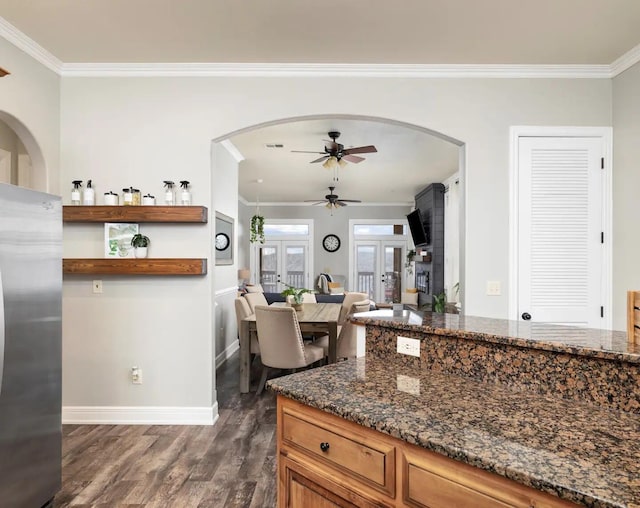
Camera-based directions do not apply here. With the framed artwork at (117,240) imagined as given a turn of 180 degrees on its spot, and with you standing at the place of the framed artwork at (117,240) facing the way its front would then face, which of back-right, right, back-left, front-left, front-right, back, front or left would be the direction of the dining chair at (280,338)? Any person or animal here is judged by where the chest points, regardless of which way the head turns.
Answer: right

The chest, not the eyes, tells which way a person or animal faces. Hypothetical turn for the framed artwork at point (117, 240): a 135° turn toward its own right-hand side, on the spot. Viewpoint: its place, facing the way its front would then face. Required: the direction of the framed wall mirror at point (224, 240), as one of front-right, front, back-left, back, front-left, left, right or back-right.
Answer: right

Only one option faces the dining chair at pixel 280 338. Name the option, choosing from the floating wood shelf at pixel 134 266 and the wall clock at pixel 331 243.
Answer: the wall clock

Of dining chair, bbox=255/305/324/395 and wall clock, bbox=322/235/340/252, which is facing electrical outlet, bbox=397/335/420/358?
the wall clock

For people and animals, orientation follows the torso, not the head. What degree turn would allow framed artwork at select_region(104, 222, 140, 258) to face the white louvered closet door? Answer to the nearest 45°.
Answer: approximately 45° to its left

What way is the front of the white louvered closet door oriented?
toward the camera

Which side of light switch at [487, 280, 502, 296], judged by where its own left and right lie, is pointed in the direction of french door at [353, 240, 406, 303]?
back

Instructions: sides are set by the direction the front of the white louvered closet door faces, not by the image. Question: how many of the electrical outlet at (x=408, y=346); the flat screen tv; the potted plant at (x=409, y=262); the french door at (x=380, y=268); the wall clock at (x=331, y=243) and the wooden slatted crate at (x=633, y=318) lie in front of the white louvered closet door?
2

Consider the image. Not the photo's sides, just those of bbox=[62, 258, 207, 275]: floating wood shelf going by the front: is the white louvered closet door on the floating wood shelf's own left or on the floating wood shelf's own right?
on the floating wood shelf's own left

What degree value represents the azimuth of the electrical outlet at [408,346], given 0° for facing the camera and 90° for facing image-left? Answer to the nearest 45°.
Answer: approximately 45°

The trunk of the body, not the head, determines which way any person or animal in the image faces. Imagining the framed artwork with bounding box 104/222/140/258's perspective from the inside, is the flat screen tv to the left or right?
on its left

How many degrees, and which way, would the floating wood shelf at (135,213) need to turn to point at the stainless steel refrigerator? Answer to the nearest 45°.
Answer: approximately 45° to its right

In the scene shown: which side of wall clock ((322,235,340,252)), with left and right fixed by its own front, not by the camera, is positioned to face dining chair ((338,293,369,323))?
front

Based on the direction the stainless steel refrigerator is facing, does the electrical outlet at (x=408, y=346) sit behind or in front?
in front

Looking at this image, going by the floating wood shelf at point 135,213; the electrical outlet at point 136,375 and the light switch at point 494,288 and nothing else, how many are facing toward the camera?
3

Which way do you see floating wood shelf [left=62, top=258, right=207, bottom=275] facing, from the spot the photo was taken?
facing the viewer

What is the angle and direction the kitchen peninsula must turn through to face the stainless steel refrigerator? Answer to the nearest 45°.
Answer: approximately 45° to its right
